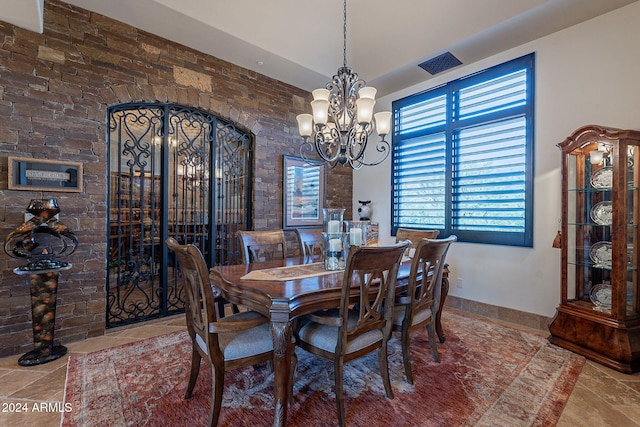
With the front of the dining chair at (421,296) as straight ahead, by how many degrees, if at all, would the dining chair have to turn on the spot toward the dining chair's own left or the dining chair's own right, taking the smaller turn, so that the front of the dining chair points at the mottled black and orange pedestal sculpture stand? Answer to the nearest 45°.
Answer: approximately 45° to the dining chair's own left

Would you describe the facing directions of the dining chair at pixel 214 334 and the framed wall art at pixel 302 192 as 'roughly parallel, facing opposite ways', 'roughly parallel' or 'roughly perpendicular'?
roughly perpendicular

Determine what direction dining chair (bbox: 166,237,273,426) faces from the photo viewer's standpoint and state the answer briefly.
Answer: facing away from the viewer and to the right of the viewer

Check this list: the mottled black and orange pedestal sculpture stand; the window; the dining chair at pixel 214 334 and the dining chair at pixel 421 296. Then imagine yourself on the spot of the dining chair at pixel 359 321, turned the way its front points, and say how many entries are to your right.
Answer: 2

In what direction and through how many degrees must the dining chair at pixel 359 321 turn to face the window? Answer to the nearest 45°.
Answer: approximately 90° to its right

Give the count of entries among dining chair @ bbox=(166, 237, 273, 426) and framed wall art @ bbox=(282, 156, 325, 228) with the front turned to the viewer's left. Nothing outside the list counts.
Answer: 0

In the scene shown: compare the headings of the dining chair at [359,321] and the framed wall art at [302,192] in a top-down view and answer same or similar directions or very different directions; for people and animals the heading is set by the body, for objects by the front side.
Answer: very different directions

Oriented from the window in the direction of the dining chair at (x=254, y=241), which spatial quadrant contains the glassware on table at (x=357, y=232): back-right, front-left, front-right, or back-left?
front-left

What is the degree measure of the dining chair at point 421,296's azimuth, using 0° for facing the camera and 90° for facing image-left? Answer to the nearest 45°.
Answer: approximately 135°

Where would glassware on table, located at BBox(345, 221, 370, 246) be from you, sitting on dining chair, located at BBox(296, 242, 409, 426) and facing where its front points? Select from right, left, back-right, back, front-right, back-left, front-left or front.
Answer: front-right

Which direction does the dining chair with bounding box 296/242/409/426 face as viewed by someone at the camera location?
facing away from the viewer and to the left of the viewer

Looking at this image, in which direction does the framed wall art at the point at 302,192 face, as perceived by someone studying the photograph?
facing the viewer and to the right of the viewer

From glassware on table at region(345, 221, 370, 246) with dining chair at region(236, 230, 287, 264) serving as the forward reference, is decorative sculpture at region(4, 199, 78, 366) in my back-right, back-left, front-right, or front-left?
front-left
